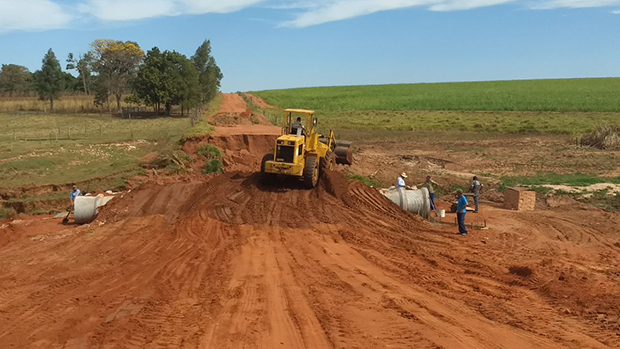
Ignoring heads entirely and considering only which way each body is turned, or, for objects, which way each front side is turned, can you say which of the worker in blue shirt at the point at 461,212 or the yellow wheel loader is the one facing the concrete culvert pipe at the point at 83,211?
the worker in blue shirt

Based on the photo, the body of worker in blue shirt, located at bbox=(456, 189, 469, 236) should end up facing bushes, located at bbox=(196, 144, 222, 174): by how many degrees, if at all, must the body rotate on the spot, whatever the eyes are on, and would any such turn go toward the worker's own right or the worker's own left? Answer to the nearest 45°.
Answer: approximately 45° to the worker's own right

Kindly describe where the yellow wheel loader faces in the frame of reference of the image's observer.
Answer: facing away from the viewer and to the right of the viewer

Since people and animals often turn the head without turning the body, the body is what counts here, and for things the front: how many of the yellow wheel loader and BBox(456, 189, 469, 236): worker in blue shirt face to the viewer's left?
1

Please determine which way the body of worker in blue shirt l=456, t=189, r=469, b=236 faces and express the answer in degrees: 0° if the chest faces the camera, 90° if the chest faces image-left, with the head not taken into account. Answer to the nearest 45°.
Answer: approximately 90°

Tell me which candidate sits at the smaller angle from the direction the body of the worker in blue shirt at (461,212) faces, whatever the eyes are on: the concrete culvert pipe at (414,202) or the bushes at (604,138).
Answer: the concrete culvert pipe

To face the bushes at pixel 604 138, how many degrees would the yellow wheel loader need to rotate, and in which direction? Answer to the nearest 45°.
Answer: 0° — it already faces it
